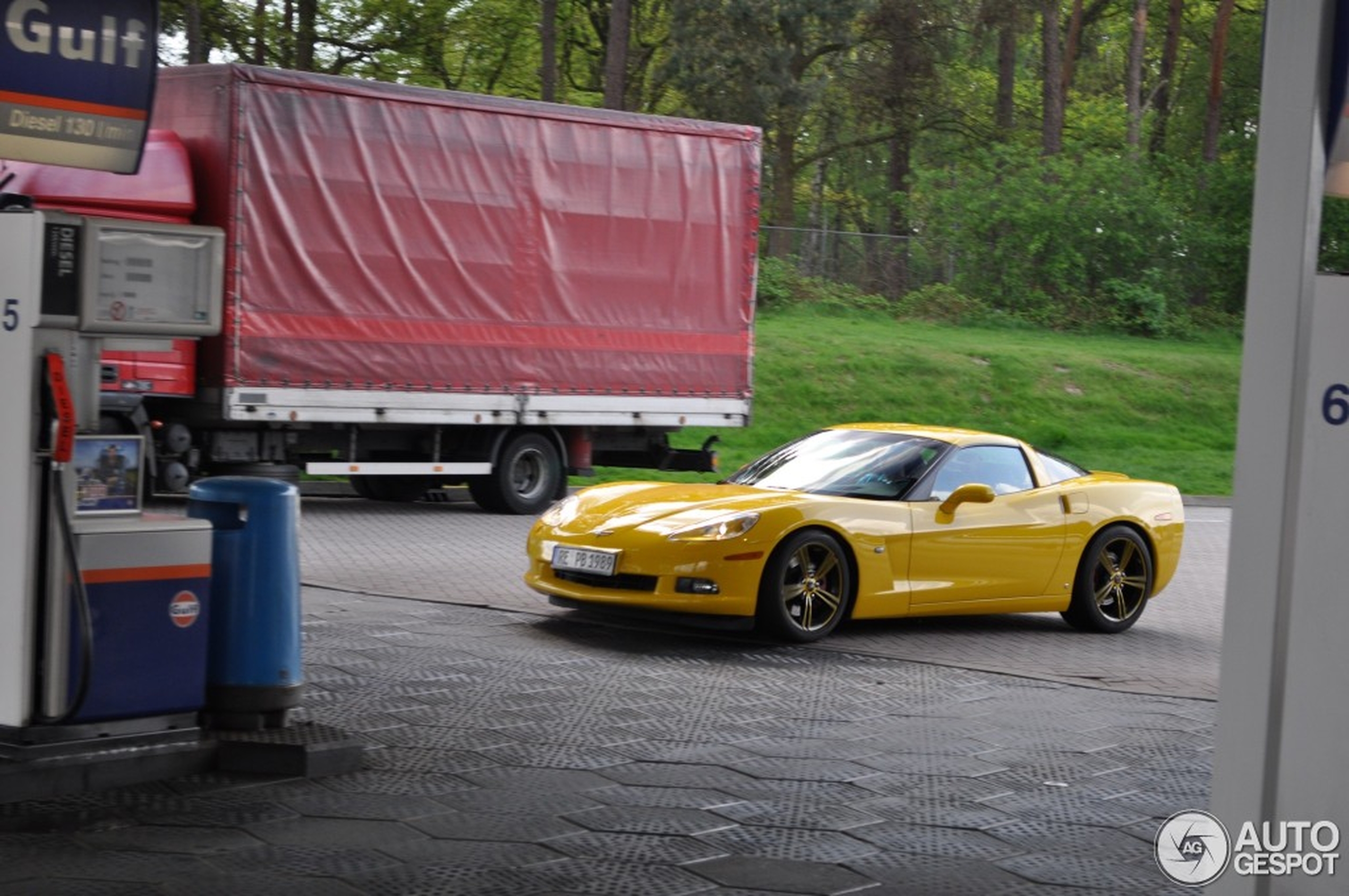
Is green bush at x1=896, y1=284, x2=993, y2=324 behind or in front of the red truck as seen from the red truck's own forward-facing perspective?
behind

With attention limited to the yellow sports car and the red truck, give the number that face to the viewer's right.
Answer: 0

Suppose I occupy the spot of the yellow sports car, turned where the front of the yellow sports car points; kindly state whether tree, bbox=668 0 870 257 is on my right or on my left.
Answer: on my right

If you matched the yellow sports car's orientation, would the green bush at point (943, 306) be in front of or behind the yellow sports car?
behind

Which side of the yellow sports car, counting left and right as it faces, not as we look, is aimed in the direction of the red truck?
right

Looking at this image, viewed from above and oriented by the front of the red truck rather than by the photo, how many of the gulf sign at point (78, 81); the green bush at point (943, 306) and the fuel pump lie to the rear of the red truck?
1

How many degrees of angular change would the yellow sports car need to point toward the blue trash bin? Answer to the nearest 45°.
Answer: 0° — it already faces it

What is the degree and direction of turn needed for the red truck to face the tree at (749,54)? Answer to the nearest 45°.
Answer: approximately 135° to its right

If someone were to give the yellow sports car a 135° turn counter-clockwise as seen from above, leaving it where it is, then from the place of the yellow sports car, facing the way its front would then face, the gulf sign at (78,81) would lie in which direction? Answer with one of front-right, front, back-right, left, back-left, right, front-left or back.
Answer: back-right

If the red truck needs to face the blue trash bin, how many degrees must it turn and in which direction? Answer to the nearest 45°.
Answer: approximately 45° to its left

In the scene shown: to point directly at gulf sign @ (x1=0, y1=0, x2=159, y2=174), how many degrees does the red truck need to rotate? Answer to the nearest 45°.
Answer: approximately 45° to its left

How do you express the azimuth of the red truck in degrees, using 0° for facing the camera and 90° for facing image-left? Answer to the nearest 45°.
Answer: approximately 45°

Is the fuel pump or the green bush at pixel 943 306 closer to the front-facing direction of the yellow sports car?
the fuel pump
